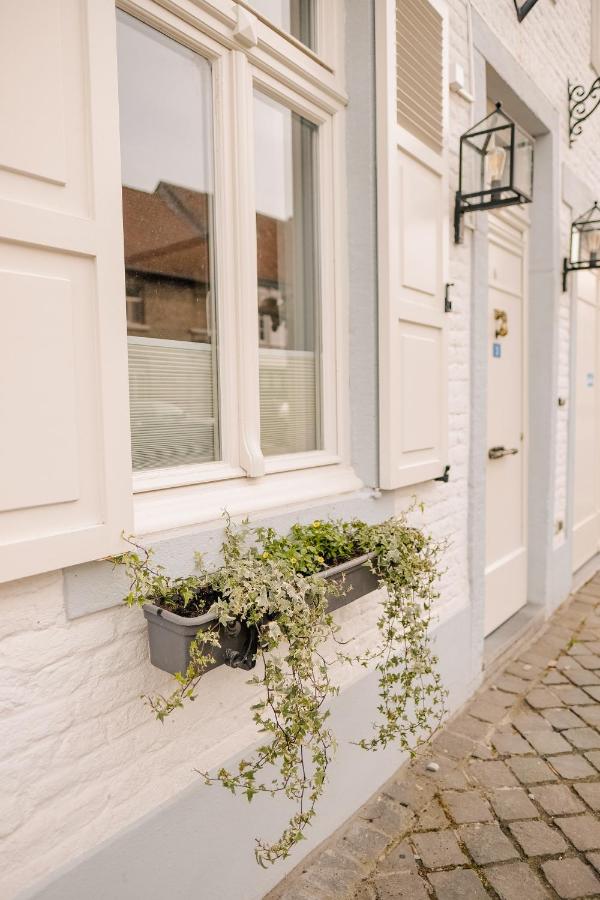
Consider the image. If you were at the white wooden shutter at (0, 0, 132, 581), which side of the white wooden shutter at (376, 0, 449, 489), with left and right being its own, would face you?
right

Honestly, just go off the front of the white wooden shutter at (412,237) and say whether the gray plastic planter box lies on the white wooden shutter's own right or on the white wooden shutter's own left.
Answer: on the white wooden shutter's own right

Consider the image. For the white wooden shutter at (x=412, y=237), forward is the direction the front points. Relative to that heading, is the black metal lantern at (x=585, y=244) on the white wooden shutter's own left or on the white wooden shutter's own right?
on the white wooden shutter's own left

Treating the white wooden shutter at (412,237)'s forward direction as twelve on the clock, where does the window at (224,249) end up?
The window is roughly at 3 o'clock from the white wooden shutter.

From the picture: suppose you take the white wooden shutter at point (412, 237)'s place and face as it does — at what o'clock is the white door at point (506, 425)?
The white door is roughly at 8 o'clock from the white wooden shutter.

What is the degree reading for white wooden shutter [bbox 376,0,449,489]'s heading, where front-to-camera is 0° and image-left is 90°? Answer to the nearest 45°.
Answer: approximately 315°

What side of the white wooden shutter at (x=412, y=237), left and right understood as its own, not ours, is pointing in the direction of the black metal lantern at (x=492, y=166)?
left
